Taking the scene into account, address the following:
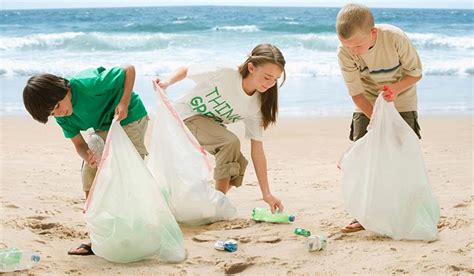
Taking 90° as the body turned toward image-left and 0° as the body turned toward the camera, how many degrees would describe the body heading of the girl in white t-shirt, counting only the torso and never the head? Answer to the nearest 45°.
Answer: approximately 315°

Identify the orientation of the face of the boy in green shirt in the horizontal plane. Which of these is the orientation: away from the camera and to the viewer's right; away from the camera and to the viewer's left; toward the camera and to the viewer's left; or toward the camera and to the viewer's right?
toward the camera and to the viewer's right

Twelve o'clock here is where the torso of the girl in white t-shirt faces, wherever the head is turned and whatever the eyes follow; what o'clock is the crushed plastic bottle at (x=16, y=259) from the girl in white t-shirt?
The crushed plastic bottle is roughly at 3 o'clock from the girl in white t-shirt.

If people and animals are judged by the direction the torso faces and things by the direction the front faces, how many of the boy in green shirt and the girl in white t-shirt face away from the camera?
0

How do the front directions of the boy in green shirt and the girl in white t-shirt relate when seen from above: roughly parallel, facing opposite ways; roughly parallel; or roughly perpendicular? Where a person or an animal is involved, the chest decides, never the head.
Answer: roughly perpendicular
